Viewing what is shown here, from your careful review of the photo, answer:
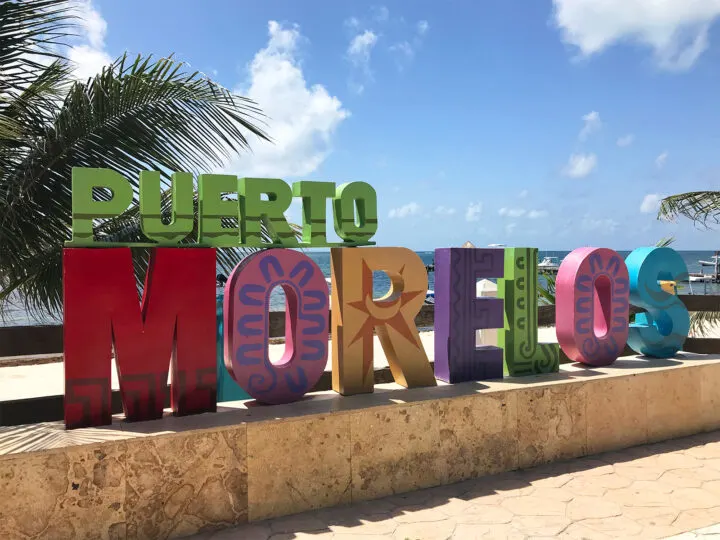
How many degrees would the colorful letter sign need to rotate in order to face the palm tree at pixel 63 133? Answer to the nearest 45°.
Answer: approximately 135° to its right

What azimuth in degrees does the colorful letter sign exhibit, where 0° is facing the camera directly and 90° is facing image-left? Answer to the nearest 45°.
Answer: approximately 315°
